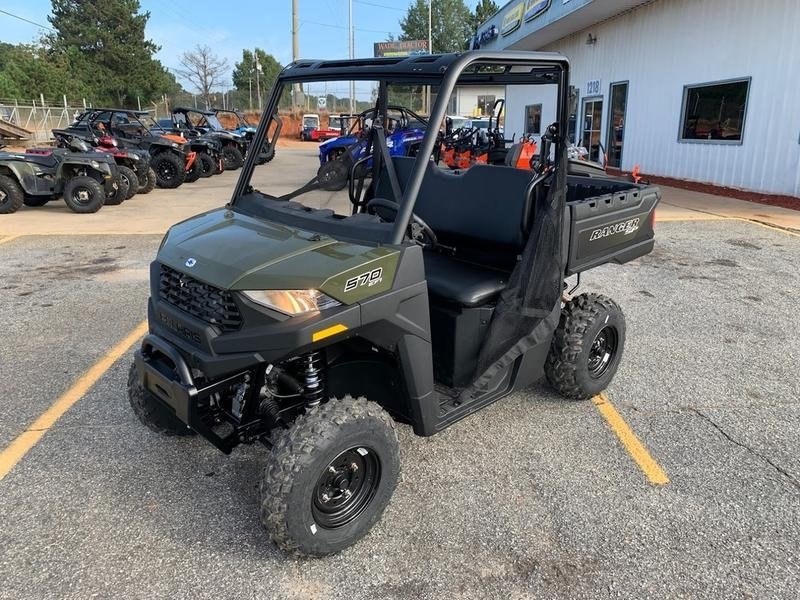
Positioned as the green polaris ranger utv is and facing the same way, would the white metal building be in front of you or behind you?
behind

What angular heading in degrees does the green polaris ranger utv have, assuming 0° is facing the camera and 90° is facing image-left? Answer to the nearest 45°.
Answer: approximately 45°

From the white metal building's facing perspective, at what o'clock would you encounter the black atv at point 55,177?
The black atv is roughly at 12 o'clock from the white metal building.

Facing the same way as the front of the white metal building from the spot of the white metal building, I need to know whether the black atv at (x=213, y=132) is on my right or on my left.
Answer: on my right

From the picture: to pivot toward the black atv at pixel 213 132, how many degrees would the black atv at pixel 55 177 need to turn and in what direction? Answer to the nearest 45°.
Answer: approximately 45° to its left

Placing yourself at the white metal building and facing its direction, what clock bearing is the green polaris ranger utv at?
The green polaris ranger utv is roughly at 11 o'clock from the white metal building.

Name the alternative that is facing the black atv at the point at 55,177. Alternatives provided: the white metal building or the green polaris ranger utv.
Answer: the white metal building
